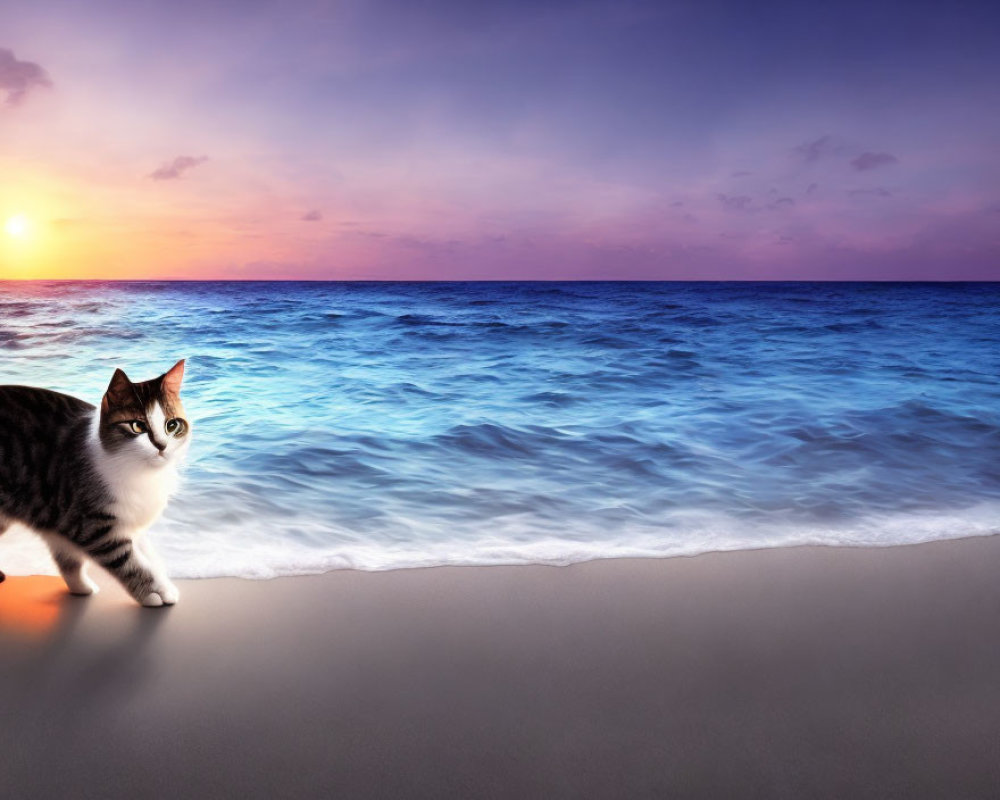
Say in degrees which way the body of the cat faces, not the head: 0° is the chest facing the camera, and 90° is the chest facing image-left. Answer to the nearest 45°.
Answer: approximately 315°
